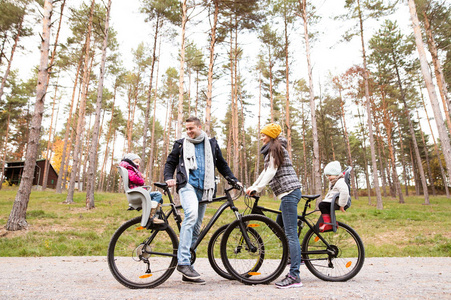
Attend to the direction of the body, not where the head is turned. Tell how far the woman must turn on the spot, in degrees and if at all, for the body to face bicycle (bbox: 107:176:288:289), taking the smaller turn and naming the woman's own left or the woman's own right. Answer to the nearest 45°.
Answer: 0° — they already face it

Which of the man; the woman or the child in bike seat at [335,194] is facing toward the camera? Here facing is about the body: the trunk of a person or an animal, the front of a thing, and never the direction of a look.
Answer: the man

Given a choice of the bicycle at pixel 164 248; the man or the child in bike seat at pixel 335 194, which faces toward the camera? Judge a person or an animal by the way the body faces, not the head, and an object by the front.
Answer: the man

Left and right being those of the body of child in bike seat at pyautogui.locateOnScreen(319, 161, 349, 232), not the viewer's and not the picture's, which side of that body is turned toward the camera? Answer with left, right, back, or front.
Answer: left

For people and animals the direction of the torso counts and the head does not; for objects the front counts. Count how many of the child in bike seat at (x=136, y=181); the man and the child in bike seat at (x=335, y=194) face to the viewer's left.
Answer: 1

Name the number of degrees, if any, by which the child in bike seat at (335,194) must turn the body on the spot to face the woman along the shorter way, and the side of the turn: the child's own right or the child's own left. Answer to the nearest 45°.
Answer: approximately 45° to the child's own left

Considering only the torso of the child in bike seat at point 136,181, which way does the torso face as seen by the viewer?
to the viewer's right

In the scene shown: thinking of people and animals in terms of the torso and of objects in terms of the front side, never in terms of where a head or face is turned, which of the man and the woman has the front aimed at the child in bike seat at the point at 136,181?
the woman

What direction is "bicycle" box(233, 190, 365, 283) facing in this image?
to the viewer's left

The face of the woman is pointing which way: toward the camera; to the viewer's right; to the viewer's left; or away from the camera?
to the viewer's left

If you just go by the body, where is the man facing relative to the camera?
toward the camera

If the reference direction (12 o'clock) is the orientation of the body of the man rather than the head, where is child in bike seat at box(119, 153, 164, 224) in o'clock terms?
The child in bike seat is roughly at 4 o'clock from the man.

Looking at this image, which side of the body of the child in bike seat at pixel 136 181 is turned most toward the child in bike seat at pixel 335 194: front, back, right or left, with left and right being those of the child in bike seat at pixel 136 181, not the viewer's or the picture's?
front

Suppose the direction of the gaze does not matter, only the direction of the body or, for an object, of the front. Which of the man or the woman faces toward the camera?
the man

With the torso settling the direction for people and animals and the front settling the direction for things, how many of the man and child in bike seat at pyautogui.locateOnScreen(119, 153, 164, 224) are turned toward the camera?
1

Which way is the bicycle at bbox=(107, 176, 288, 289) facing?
to the viewer's right

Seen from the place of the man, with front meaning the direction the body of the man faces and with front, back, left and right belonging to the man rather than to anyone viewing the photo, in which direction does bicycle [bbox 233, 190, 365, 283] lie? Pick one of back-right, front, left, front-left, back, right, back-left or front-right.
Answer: left

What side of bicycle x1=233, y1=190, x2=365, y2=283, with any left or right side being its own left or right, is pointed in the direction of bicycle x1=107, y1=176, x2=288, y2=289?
front

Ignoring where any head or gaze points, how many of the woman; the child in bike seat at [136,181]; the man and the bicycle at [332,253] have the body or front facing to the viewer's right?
1
